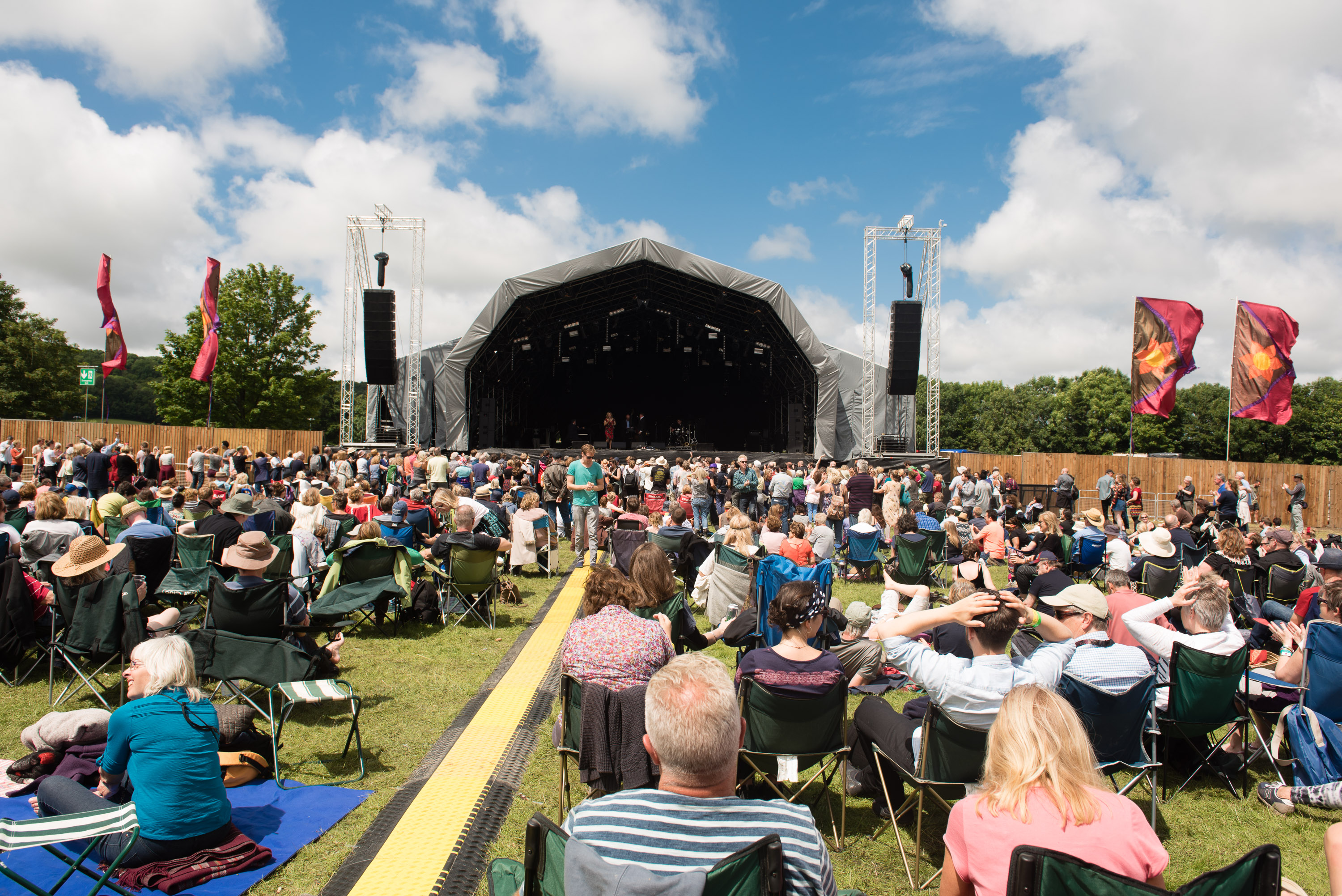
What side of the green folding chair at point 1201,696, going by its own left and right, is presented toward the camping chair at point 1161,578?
front

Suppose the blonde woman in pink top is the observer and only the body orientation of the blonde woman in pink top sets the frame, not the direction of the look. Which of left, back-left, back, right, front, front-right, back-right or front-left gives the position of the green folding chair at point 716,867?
back-left

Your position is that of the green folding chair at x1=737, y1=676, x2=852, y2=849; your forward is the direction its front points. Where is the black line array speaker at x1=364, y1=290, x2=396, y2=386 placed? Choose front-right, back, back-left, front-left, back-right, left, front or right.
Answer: front-left

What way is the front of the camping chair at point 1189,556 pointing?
away from the camera

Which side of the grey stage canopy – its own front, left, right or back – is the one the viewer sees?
front

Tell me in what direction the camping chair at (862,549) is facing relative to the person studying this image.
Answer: facing away from the viewer

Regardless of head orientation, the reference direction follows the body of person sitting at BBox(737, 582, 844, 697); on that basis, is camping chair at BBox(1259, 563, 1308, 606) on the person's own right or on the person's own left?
on the person's own right

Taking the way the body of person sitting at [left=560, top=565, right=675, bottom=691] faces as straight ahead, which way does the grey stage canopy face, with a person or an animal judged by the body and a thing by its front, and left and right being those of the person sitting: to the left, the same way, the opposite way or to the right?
the opposite way

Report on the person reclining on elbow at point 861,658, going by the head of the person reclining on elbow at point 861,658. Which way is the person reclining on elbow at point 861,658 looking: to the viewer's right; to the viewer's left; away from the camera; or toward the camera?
away from the camera

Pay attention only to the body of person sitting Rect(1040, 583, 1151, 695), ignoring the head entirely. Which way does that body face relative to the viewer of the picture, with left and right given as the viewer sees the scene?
facing away from the viewer and to the left of the viewer

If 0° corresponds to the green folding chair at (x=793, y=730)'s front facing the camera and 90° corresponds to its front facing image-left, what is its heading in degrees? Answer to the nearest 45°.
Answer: approximately 180°

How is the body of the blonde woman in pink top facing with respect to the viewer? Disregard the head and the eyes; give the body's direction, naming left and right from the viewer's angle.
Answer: facing away from the viewer

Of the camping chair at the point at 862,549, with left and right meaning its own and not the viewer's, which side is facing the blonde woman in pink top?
back

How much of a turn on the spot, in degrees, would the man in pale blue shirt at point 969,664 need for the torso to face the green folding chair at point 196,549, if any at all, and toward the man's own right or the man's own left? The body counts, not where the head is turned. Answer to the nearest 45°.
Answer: approximately 45° to the man's own left

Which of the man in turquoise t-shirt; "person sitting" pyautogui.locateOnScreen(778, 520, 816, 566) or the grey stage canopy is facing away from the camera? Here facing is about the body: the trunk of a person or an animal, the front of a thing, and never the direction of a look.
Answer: the person sitting

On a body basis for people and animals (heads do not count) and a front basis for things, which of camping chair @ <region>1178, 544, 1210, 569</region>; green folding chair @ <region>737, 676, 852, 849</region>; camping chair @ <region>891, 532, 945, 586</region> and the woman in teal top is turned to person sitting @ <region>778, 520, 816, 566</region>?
the green folding chair

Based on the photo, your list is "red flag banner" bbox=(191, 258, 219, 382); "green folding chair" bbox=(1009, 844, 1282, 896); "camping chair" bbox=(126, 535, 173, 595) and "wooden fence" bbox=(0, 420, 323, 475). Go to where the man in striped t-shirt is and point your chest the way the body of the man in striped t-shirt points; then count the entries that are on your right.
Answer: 1
